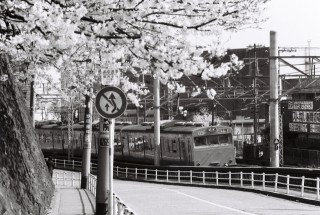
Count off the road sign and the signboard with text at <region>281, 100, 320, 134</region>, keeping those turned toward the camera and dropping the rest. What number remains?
2

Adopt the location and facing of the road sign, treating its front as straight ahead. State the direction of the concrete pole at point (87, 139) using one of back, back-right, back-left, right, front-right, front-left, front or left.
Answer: back

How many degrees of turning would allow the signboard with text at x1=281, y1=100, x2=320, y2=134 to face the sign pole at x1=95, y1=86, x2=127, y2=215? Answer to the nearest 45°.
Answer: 0° — it already faces it
